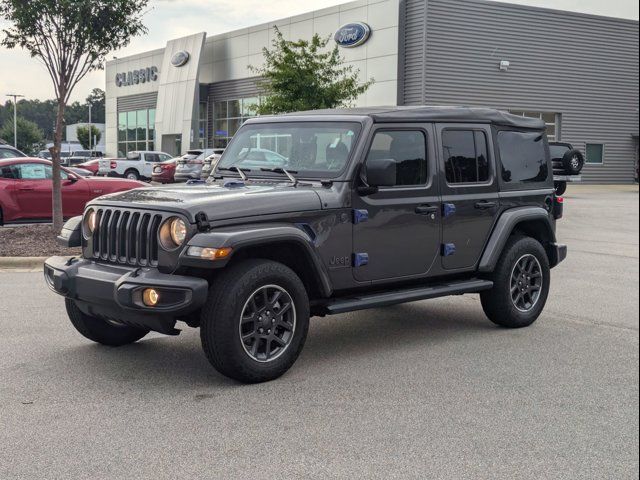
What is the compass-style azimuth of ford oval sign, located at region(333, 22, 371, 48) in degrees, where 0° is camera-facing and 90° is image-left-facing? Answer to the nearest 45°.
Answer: approximately 45°

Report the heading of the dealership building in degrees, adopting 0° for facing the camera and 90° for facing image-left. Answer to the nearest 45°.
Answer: approximately 45°

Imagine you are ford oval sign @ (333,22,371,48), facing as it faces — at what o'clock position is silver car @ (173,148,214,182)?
The silver car is roughly at 2 o'clock from the ford oval sign.

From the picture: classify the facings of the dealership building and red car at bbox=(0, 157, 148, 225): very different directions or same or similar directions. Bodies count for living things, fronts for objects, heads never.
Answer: very different directions

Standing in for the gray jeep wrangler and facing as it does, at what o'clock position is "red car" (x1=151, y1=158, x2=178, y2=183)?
The red car is roughly at 4 o'clock from the gray jeep wrangler.

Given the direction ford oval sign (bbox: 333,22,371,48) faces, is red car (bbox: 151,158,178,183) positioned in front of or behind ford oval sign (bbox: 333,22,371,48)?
in front

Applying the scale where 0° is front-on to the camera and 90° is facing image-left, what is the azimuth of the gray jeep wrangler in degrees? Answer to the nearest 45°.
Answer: approximately 45°

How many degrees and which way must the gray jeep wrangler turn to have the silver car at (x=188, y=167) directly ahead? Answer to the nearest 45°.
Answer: approximately 135° to its right

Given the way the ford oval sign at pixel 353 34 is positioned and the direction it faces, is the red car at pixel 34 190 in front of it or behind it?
in front

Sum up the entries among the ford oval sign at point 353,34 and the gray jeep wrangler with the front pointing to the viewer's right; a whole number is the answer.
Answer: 0

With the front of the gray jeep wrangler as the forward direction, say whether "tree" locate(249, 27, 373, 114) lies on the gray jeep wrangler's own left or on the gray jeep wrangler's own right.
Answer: on the gray jeep wrangler's own right
